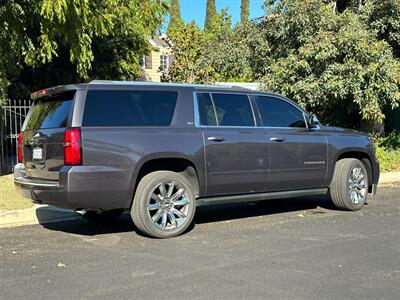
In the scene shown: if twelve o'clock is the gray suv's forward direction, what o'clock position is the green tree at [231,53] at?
The green tree is roughly at 11 o'clock from the gray suv.

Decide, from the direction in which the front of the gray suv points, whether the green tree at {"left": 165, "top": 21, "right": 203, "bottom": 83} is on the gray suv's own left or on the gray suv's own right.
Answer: on the gray suv's own left

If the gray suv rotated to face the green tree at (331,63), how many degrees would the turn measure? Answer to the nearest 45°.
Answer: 0° — it already faces it

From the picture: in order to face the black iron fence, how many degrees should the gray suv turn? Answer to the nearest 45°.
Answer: approximately 90° to its left

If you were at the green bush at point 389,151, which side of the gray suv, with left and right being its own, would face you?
front

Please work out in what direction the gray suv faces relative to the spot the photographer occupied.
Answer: facing away from the viewer and to the right of the viewer

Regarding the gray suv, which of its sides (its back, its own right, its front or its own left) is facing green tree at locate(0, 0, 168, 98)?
left

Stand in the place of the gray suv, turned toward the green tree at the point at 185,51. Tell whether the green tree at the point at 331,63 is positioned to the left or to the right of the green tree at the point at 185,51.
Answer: right

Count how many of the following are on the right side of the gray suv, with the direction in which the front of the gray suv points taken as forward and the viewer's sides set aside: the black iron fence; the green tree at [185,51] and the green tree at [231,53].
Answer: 0
